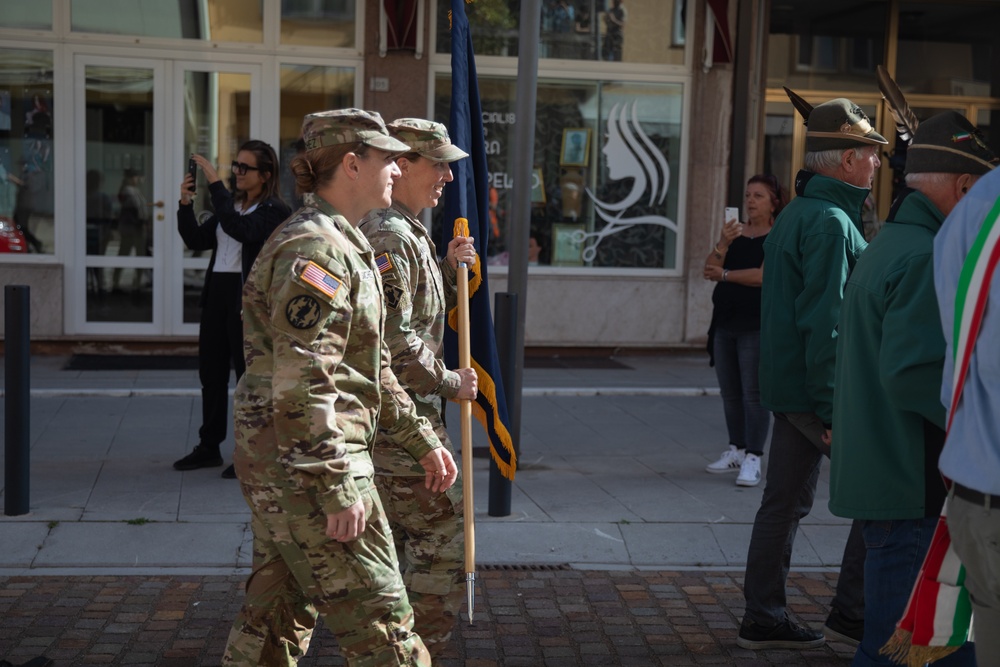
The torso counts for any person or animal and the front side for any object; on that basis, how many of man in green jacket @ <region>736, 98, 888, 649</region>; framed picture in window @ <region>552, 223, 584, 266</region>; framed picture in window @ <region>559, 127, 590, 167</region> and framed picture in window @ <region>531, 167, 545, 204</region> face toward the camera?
3

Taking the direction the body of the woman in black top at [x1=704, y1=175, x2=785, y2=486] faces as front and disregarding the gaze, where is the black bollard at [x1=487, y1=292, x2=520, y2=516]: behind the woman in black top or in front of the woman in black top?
in front

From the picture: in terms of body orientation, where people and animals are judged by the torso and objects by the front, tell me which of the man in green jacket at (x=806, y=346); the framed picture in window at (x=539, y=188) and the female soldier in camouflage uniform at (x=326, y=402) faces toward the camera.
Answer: the framed picture in window

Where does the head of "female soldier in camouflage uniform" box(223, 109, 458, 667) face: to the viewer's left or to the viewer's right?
to the viewer's right

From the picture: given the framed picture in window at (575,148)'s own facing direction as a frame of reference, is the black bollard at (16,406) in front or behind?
in front

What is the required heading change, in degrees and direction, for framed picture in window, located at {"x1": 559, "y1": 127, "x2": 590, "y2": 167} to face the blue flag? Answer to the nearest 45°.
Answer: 0° — it already faces it

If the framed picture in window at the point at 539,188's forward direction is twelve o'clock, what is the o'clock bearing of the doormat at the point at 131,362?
The doormat is roughly at 2 o'clock from the framed picture in window.

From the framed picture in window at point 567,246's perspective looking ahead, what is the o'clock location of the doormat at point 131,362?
The doormat is roughly at 2 o'clock from the framed picture in window.

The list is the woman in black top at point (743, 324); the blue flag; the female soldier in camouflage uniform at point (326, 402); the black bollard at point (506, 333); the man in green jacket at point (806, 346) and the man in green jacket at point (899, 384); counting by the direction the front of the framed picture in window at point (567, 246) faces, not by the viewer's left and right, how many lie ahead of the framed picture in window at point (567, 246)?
6

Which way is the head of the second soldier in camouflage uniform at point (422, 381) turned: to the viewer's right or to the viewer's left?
to the viewer's right

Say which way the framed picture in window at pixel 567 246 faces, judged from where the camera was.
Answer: facing the viewer
